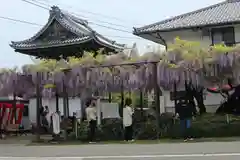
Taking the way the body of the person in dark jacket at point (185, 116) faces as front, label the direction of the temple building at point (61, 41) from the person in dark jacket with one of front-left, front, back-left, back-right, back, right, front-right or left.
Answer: front-left

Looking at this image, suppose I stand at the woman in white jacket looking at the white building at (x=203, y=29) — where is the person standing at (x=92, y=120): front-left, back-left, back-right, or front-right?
back-left

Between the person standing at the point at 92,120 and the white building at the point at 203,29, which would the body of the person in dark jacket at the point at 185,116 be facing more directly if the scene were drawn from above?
the white building
